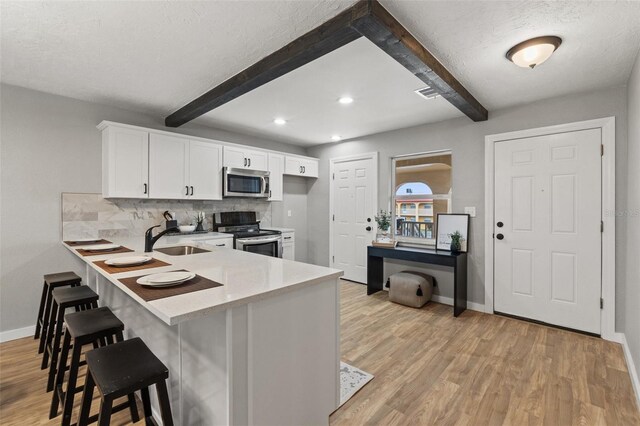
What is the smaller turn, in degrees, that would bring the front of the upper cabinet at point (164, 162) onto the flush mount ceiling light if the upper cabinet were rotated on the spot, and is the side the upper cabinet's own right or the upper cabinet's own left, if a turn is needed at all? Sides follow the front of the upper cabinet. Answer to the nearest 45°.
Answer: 0° — it already faces it

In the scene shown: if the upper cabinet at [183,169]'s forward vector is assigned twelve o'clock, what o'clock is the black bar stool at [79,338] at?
The black bar stool is roughly at 2 o'clock from the upper cabinet.

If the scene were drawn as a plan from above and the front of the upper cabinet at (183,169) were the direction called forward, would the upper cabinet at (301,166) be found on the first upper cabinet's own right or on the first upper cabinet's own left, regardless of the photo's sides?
on the first upper cabinet's own left

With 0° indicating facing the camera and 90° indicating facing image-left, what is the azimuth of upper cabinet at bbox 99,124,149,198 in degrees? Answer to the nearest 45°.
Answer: approximately 315°

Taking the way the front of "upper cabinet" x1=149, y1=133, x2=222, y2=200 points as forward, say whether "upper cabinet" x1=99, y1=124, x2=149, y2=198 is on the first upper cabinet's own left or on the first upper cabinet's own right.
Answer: on the first upper cabinet's own right
